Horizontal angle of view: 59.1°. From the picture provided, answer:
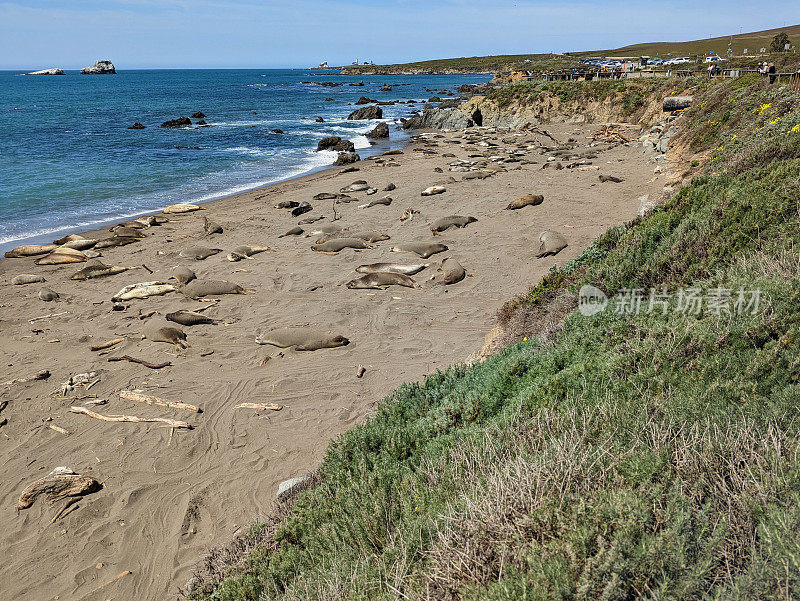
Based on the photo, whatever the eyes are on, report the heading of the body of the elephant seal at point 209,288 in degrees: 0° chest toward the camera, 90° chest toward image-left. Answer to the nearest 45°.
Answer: approximately 90°

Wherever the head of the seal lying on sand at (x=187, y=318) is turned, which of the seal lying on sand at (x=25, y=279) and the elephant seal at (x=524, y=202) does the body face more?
the seal lying on sand

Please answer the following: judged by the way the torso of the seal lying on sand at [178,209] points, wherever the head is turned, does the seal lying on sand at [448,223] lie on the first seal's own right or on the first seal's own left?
on the first seal's own left

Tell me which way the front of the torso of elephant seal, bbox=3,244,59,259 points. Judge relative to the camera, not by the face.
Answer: to the viewer's left

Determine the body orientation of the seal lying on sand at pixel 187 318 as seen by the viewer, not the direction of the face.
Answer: to the viewer's left

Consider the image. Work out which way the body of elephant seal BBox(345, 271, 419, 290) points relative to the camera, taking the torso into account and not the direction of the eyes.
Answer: to the viewer's left

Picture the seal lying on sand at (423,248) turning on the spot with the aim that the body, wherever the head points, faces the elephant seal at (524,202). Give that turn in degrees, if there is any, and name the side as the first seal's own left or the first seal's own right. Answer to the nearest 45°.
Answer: approximately 45° to the first seal's own left

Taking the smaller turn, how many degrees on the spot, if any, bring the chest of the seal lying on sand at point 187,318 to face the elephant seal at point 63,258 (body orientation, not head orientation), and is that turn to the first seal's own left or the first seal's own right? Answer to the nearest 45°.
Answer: approximately 45° to the first seal's own right
